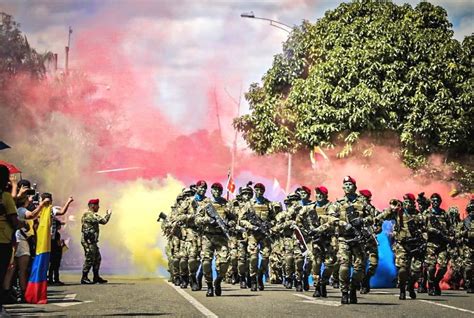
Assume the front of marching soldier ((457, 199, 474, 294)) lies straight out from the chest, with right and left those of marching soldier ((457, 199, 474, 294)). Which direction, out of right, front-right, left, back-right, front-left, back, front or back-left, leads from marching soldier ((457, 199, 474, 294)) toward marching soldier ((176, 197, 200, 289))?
front-right

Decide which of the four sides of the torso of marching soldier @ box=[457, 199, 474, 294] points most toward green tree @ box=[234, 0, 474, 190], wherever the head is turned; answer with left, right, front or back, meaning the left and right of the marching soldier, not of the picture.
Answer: back

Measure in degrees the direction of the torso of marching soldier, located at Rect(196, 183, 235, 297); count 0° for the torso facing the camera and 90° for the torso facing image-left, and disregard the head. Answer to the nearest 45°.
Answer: approximately 0°
